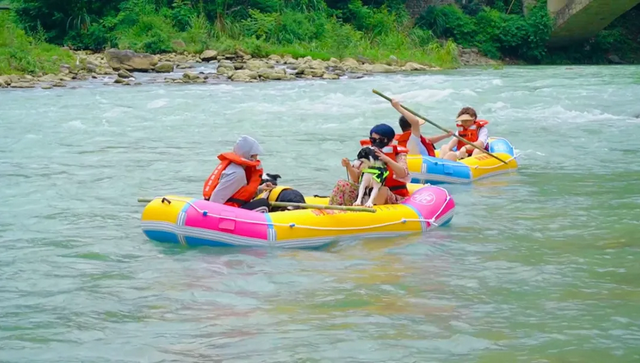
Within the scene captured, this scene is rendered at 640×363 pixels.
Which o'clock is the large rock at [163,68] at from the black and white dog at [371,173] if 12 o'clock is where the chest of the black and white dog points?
The large rock is roughly at 4 o'clock from the black and white dog.

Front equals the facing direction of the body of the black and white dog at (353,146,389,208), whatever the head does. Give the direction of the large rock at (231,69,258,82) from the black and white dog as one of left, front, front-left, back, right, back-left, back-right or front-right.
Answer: back-right

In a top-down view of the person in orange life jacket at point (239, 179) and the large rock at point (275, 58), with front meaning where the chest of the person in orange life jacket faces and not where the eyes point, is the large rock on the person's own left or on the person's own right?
on the person's own left

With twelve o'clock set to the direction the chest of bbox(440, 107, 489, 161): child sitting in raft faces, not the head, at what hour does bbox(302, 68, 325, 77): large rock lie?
The large rock is roughly at 4 o'clock from the child sitting in raft.

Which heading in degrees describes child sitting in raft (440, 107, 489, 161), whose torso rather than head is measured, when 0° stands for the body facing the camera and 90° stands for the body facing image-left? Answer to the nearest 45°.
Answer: approximately 45°

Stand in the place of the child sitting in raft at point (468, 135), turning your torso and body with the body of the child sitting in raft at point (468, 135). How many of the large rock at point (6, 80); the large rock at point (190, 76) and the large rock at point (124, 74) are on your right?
3

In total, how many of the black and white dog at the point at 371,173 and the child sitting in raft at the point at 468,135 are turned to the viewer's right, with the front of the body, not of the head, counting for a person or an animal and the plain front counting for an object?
0

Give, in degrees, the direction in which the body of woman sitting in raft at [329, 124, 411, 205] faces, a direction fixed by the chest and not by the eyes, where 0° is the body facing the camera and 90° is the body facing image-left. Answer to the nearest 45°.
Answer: approximately 45°

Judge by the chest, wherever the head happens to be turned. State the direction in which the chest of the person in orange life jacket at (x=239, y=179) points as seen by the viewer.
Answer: to the viewer's right

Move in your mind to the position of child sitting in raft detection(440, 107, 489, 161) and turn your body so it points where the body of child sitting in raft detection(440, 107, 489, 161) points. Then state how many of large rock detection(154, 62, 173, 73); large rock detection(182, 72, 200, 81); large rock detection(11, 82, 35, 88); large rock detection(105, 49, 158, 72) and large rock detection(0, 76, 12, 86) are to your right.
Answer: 5

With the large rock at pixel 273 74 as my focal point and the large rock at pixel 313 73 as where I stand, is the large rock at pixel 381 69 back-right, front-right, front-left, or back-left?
back-right

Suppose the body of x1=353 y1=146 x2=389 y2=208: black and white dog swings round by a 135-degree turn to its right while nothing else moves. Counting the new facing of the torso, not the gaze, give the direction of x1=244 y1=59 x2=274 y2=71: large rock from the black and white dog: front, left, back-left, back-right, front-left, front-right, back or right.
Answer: front

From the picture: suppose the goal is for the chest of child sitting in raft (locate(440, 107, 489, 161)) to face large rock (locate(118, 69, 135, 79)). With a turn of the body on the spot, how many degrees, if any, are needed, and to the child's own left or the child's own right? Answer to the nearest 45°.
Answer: approximately 90° to the child's own right

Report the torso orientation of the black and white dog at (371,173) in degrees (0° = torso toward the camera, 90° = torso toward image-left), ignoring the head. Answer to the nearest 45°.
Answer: approximately 45°

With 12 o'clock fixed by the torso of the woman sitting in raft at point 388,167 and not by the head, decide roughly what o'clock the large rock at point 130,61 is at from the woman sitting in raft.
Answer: The large rock is roughly at 4 o'clock from the woman sitting in raft.

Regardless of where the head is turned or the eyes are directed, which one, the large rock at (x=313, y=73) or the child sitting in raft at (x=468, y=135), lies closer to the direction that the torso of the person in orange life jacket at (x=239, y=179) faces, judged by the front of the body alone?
the child sitting in raft

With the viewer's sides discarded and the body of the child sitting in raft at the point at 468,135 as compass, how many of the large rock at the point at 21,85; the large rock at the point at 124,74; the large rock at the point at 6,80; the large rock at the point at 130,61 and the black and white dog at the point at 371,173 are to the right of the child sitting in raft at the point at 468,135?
4

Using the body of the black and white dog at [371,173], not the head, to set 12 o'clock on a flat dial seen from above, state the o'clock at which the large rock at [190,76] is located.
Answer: The large rock is roughly at 4 o'clock from the black and white dog.

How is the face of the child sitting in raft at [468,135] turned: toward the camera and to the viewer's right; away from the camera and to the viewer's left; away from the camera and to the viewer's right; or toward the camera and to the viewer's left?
toward the camera and to the viewer's left

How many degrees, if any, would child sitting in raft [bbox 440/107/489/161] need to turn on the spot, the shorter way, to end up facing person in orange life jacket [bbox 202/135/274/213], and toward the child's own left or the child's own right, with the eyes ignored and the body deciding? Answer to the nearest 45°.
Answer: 0° — they already face them
